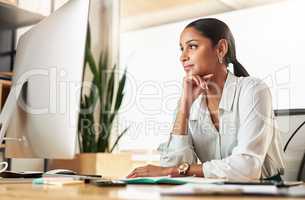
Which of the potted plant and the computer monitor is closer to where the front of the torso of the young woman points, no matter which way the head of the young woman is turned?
the computer monitor

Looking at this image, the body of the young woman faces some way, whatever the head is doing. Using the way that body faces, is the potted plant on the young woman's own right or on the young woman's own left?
on the young woman's own right

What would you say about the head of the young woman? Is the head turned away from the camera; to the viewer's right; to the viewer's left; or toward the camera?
to the viewer's left

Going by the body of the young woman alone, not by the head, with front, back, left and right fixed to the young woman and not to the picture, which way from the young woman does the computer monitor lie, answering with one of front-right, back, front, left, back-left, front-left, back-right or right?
front

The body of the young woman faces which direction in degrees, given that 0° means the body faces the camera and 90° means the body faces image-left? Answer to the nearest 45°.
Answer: approximately 45°
